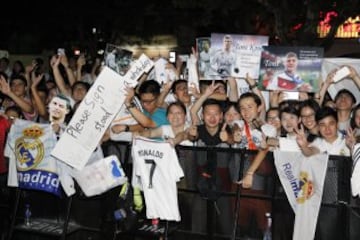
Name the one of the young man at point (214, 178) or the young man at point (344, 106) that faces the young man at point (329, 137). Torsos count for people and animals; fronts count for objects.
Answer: the young man at point (344, 106)

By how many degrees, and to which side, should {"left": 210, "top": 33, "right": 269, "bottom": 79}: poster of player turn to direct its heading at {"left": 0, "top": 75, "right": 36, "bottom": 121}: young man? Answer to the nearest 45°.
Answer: approximately 90° to its right

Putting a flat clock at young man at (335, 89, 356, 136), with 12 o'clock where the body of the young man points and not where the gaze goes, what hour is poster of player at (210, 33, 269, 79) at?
The poster of player is roughly at 3 o'clock from the young man.

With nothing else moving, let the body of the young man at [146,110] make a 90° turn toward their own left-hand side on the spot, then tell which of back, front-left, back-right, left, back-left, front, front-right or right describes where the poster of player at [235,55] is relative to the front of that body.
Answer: front-left

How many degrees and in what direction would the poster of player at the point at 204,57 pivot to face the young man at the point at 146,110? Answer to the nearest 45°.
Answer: approximately 45° to its right

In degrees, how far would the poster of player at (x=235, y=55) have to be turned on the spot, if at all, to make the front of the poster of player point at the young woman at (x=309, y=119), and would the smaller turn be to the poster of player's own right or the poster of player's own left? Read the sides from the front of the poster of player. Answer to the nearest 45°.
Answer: approximately 45° to the poster of player's own left

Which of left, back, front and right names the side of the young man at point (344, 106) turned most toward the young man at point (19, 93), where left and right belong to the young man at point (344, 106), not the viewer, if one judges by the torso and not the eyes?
right

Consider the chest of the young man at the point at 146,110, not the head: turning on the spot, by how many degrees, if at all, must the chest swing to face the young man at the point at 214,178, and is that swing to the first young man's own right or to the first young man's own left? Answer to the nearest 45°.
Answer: approximately 90° to the first young man's own left

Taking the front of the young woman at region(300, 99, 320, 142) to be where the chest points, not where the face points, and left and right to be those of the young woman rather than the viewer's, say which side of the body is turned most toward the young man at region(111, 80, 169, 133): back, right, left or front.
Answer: right

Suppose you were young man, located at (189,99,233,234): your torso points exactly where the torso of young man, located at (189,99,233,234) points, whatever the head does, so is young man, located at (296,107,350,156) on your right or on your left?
on your left
